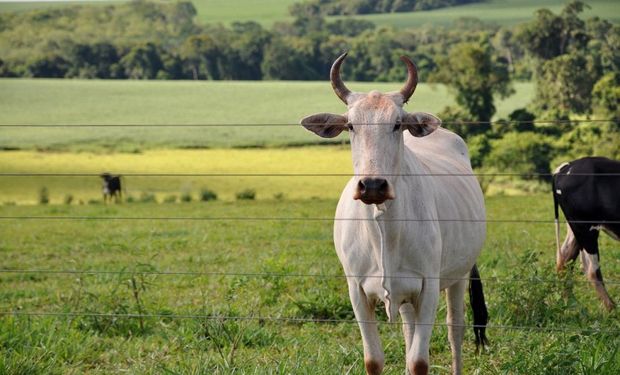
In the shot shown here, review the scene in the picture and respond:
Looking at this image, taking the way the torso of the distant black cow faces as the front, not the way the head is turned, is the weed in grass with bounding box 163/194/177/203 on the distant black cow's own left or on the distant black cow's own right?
on the distant black cow's own left

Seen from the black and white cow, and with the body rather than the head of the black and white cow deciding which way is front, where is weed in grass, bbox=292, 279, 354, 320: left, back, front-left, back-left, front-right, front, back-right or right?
back-right

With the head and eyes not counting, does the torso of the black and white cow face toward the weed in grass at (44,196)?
no

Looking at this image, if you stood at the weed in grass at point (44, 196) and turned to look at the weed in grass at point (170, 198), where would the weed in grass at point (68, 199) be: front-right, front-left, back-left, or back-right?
front-right

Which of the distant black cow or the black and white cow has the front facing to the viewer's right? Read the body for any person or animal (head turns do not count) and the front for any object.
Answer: the black and white cow

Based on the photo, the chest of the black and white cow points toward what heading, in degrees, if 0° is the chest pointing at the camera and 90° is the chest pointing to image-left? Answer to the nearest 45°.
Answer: approximately 270°

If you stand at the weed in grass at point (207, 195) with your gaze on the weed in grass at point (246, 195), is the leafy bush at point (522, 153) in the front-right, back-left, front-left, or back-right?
front-left

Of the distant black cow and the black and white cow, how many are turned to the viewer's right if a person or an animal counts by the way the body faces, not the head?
1

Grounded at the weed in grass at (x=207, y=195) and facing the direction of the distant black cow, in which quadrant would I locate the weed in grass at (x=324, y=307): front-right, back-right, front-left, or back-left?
back-left

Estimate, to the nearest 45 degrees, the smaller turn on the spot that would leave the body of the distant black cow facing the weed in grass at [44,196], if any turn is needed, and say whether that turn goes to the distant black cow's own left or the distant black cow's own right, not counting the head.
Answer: approximately 45° to the distant black cow's own right

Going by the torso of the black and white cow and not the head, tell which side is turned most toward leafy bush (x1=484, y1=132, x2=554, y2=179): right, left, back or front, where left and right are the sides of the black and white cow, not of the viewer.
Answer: left

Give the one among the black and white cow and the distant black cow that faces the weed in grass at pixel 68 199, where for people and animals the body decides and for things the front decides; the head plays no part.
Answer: the distant black cow

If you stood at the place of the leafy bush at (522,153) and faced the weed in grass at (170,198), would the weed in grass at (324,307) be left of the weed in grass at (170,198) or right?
left

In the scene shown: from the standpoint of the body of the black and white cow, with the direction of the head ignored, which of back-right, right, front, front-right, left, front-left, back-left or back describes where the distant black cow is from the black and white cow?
back-left

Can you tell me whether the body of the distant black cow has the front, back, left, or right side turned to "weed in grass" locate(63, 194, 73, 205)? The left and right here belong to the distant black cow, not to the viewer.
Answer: front

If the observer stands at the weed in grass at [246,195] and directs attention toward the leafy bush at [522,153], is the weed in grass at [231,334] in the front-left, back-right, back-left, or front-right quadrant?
back-right

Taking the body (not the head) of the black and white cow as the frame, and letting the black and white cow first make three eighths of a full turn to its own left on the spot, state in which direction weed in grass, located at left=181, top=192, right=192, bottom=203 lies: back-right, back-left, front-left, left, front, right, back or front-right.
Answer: front

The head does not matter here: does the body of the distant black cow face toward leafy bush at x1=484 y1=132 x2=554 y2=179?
no

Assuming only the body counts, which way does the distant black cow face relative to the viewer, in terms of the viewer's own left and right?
facing the viewer and to the left of the viewer

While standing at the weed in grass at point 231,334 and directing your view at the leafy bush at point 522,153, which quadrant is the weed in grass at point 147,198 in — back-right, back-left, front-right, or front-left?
front-left
